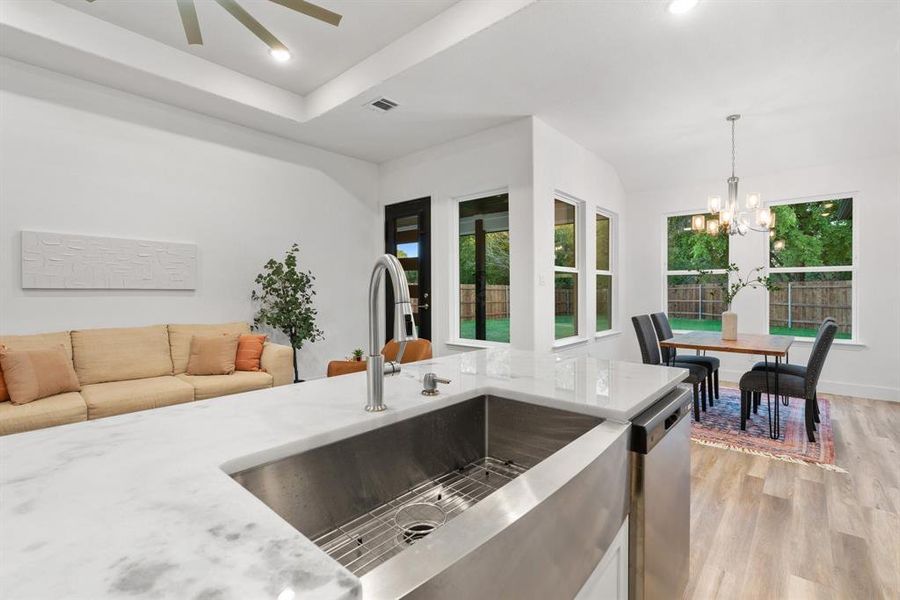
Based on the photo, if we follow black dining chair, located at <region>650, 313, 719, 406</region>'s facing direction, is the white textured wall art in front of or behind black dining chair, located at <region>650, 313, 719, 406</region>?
behind

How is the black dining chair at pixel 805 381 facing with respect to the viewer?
to the viewer's left

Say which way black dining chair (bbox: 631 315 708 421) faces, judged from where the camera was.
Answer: facing to the right of the viewer

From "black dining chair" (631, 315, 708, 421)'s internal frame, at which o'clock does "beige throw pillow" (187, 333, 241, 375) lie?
The beige throw pillow is roughly at 5 o'clock from the black dining chair.

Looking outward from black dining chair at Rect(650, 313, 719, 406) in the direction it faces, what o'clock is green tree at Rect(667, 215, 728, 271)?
The green tree is roughly at 9 o'clock from the black dining chair.

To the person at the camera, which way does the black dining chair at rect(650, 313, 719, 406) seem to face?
facing to the right of the viewer

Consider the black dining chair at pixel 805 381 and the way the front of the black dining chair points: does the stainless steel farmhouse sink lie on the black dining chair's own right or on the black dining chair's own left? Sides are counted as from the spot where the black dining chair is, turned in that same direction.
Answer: on the black dining chair's own left
